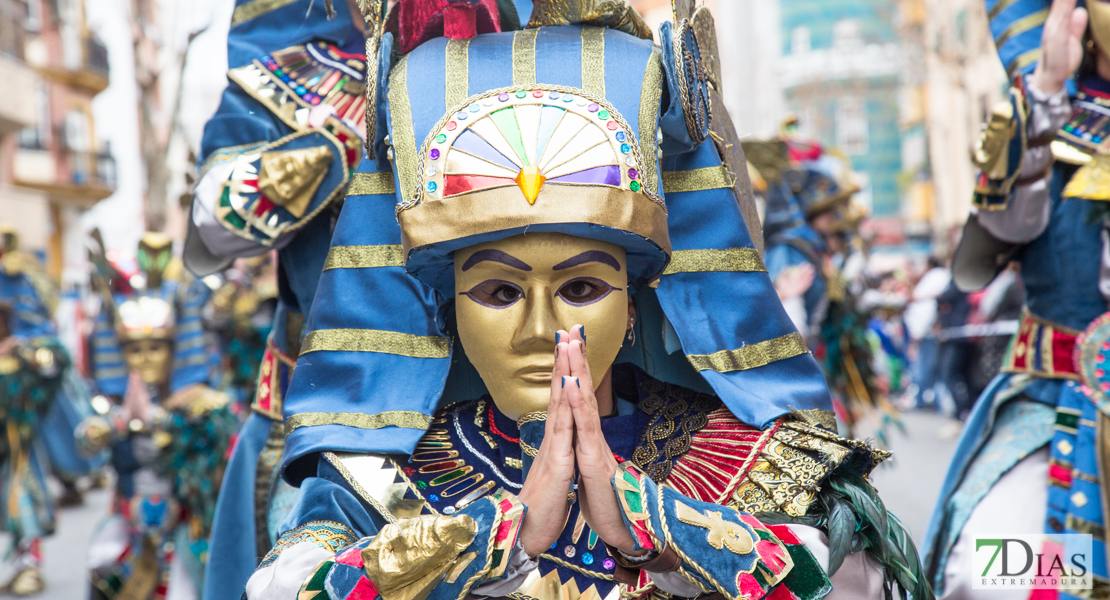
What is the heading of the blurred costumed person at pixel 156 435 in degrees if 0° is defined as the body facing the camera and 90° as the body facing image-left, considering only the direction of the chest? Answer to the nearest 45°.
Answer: approximately 0°

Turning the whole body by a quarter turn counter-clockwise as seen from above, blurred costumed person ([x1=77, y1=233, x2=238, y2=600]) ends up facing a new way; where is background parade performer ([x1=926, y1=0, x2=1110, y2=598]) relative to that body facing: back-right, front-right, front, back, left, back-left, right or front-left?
front-right

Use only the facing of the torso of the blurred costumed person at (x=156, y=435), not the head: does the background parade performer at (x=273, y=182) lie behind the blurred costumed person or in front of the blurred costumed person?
in front

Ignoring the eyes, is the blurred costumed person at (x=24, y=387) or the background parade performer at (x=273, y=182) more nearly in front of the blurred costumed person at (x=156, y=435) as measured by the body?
the background parade performer
